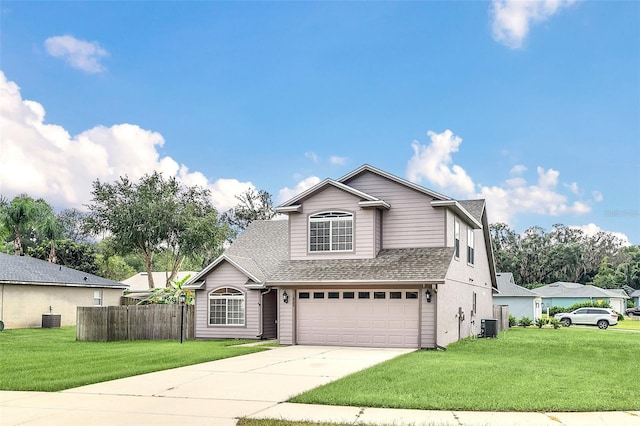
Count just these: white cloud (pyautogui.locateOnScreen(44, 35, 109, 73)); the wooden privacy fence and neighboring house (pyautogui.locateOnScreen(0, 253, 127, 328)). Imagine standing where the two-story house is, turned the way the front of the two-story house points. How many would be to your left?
0

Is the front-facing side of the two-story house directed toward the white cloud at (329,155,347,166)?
no

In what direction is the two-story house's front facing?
toward the camera

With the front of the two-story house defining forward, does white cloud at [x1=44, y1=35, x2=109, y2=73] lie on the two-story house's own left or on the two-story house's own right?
on the two-story house's own right

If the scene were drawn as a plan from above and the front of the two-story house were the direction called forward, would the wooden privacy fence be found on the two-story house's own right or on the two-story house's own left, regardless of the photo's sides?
on the two-story house's own right

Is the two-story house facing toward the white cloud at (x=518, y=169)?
no

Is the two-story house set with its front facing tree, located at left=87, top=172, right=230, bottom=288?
no
